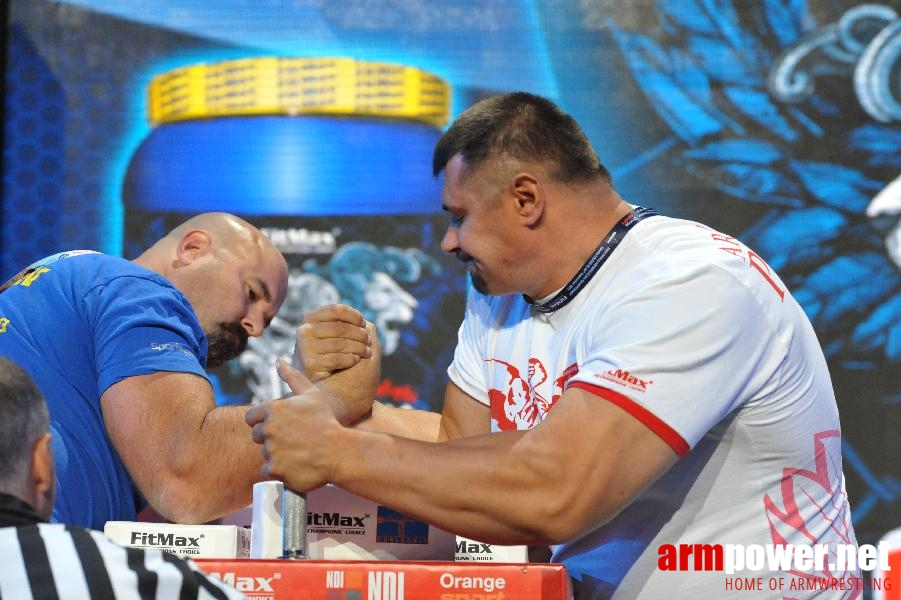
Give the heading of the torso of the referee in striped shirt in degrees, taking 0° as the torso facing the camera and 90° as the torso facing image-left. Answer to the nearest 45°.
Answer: approximately 180°

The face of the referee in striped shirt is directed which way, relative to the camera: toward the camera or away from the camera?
away from the camera
